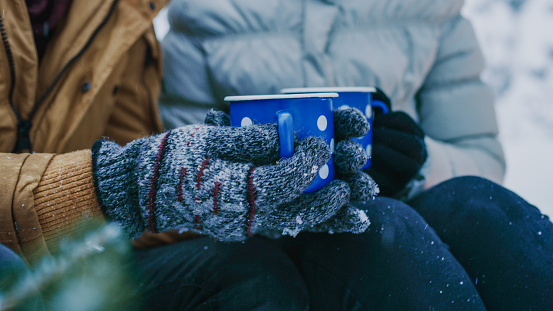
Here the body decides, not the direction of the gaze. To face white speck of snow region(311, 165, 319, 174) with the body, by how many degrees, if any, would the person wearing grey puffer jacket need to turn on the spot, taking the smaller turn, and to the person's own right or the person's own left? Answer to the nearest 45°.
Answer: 0° — they already face it

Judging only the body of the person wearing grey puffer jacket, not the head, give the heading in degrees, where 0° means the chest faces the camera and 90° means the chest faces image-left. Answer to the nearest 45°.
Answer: approximately 0°
